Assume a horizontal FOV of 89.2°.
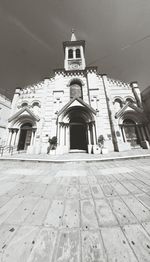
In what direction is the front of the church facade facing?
toward the camera
